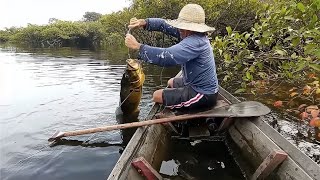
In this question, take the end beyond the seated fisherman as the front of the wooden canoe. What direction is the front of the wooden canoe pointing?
away from the camera

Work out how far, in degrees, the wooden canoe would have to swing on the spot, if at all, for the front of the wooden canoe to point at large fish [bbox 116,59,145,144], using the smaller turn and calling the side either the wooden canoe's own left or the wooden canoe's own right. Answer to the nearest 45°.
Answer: approximately 45° to the wooden canoe's own left

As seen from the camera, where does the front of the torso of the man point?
to the viewer's left
